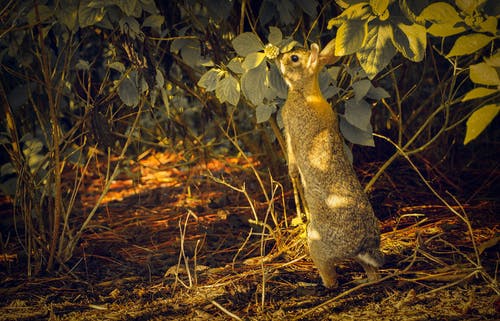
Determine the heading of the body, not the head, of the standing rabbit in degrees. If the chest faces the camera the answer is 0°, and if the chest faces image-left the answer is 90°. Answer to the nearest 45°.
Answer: approximately 90°
